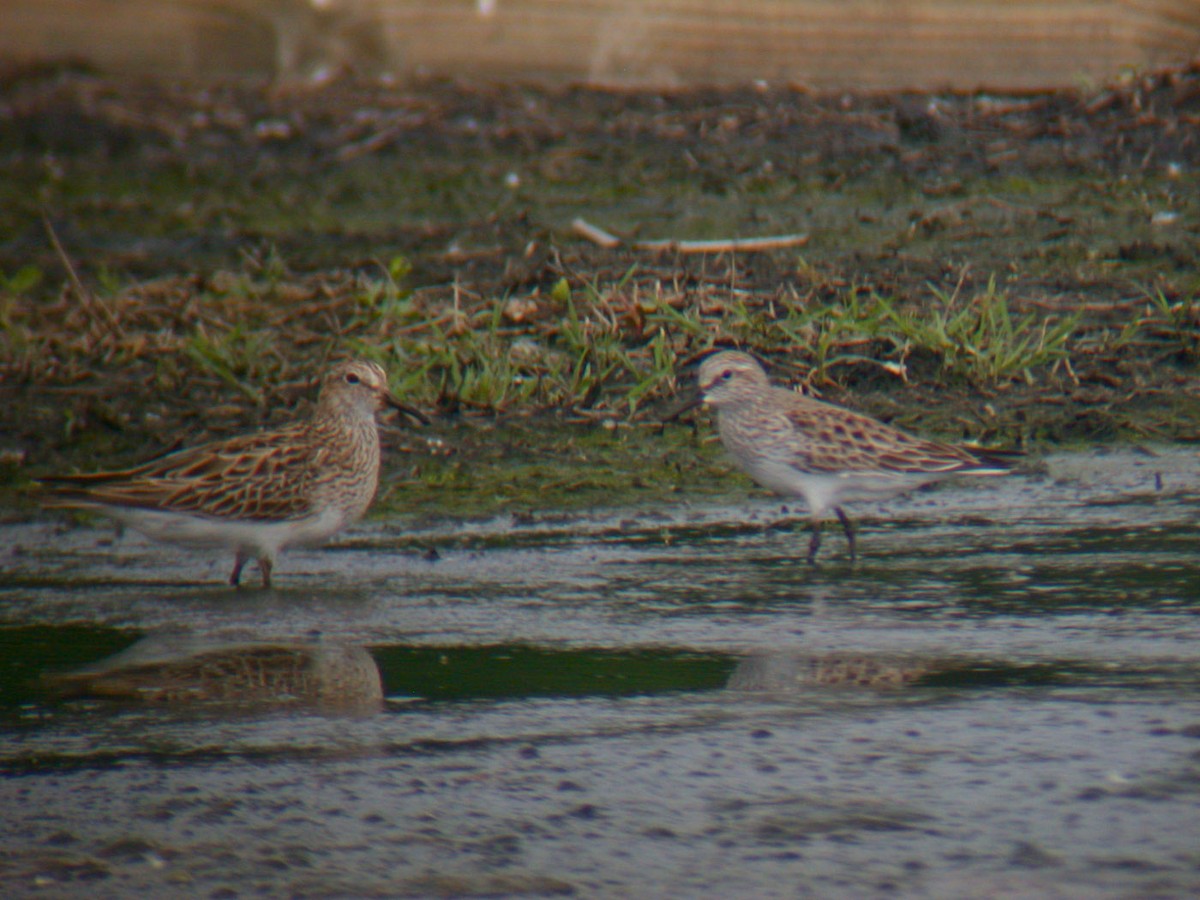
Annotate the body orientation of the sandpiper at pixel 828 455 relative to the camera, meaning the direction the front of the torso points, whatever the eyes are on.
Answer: to the viewer's left

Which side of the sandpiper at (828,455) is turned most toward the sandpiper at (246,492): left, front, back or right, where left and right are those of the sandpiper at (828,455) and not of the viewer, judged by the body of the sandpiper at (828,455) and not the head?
front

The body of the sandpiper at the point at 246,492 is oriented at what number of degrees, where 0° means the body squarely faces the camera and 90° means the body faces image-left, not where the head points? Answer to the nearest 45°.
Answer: approximately 270°

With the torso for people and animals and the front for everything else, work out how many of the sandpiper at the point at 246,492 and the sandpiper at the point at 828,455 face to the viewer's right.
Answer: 1

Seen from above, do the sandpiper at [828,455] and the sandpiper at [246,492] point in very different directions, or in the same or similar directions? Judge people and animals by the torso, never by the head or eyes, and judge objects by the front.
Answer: very different directions

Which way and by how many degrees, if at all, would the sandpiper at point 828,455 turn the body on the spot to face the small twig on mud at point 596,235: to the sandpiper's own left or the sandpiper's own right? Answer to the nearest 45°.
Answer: approximately 90° to the sandpiper's own right

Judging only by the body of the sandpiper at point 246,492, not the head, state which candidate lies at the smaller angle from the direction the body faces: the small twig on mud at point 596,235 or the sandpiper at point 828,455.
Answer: the sandpiper

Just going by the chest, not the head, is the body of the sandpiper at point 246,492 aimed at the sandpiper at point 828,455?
yes

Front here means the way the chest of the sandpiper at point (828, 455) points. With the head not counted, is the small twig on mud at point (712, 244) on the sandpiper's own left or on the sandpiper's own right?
on the sandpiper's own right

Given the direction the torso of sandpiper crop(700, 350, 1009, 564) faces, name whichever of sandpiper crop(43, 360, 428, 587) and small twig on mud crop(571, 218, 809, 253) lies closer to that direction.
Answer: the sandpiper

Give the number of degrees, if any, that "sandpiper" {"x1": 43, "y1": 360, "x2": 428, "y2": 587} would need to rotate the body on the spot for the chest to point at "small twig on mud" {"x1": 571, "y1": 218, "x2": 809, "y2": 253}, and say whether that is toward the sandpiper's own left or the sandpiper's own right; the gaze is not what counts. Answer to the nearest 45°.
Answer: approximately 45° to the sandpiper's own left
